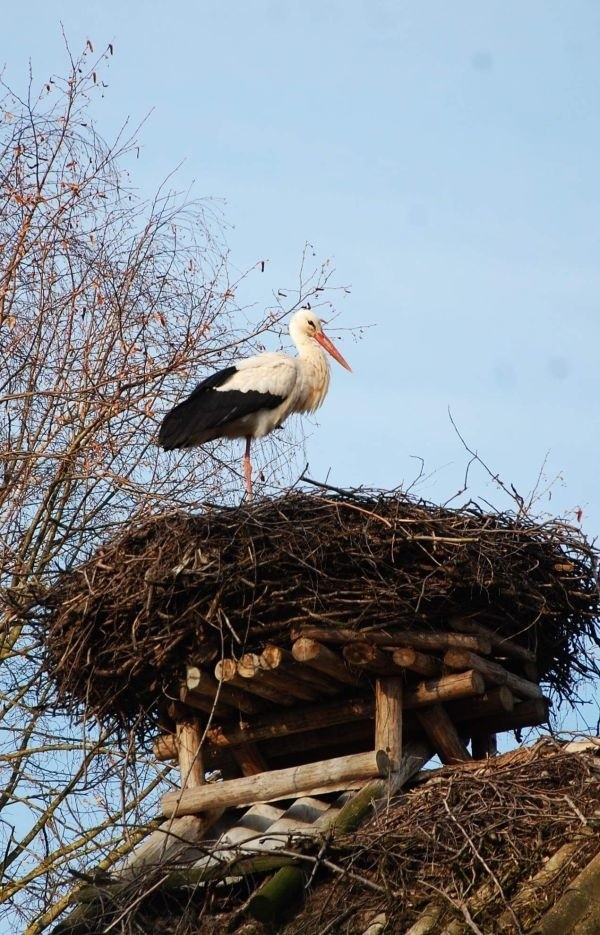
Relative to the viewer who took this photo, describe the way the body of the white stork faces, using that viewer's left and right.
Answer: facing to the right of the viewer
